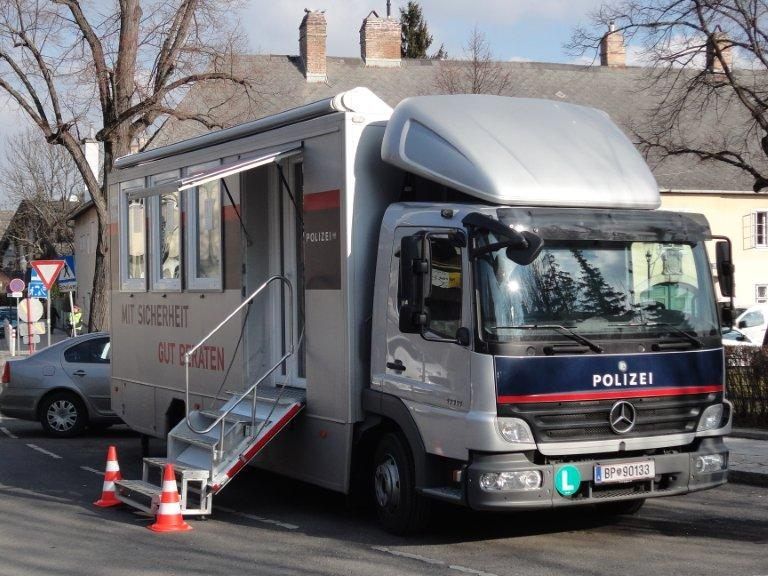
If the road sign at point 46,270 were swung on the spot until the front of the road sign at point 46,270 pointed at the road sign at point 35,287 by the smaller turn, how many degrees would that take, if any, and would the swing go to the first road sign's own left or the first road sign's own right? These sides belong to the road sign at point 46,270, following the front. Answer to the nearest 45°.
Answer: approximately 180°

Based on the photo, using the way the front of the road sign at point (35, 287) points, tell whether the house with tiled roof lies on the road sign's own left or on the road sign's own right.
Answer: on the road sign's own left

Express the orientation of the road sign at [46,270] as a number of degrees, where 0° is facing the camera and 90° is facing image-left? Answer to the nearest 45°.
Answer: approximately 0°

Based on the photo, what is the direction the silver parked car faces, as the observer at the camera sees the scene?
facing to the right of the viewer

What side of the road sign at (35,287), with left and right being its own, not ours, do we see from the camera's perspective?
front

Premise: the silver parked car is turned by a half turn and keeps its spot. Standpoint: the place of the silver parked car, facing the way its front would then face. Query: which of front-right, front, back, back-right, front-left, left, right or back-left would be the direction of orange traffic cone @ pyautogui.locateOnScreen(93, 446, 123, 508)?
left

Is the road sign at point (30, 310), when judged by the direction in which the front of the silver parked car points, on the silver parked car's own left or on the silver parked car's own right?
on the silver parked car's own left

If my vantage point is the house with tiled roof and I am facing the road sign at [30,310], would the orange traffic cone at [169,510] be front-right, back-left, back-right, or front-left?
front-left

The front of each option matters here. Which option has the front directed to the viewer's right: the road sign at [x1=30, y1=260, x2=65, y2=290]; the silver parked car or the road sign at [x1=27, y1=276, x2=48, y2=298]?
the silver parked car

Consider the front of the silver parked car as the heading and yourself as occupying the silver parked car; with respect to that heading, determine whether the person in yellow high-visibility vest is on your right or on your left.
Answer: on your left

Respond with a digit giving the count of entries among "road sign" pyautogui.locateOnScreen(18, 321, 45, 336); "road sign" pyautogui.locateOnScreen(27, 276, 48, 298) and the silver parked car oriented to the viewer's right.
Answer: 1
